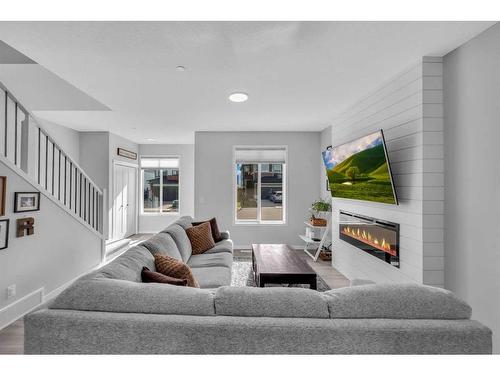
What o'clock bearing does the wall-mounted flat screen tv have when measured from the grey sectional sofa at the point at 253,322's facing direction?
The wall-mounted flat screen tv is roughly at 1 o'clock from the grey sectional sofa.

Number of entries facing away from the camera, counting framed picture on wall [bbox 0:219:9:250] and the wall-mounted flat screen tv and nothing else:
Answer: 0

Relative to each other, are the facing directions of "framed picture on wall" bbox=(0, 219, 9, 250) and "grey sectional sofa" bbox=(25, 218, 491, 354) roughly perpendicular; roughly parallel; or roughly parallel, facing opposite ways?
roughly perpendicular

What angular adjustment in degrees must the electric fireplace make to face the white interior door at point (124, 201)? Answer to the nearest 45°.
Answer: approximately 45° to its right

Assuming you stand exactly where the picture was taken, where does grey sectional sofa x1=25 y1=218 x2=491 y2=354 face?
facing away from the viewer

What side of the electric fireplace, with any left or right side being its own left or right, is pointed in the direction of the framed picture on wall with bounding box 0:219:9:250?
front

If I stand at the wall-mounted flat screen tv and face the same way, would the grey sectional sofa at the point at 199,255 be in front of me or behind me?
in front

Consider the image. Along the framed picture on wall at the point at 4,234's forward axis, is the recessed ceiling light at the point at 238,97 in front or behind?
in front

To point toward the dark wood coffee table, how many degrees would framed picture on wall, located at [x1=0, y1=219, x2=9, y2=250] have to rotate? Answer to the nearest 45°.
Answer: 0° — it already faces it

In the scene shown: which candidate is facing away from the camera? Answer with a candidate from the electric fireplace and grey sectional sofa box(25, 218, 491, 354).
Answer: the grey sectional sofa

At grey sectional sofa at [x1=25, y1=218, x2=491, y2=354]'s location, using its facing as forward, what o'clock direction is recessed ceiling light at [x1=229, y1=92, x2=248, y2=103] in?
The recessed ceiling light is roughly at 12 o'clock from the grey sectional sofa.

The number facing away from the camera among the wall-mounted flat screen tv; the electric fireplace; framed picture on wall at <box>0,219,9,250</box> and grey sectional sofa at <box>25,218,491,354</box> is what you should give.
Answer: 1

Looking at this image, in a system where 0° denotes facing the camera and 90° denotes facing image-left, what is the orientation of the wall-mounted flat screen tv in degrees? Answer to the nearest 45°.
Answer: approximately 45°

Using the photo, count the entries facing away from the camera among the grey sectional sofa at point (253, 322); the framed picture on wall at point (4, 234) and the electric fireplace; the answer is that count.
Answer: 1

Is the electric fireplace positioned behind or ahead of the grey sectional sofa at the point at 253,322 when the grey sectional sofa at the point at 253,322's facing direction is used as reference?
ahead

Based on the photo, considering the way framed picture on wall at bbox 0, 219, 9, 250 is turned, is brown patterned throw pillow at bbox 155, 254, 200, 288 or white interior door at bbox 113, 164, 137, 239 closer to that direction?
the brown patterned throw pillow

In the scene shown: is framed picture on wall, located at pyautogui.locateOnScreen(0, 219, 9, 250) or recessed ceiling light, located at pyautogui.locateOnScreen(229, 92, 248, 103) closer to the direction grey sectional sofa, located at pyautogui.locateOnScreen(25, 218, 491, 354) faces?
the recessed ceiling light
